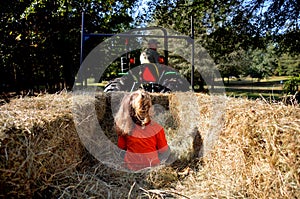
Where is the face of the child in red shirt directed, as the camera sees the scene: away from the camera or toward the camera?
away from the camera

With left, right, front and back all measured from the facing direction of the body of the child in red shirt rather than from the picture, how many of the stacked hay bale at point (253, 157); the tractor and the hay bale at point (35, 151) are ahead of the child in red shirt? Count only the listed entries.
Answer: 1

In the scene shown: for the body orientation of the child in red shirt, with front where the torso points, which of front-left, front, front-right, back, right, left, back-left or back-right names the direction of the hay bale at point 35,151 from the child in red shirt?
back-left

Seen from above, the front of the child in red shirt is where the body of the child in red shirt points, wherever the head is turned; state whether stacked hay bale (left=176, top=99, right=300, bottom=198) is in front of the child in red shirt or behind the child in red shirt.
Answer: behind

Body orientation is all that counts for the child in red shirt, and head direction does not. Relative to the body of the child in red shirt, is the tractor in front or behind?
in front

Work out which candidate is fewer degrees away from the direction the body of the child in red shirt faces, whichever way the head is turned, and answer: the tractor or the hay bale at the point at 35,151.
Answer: the tractor

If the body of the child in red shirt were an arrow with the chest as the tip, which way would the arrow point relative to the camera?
away from the camera
